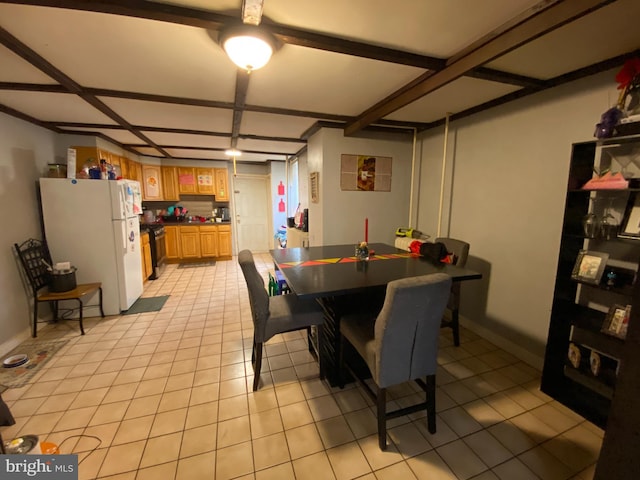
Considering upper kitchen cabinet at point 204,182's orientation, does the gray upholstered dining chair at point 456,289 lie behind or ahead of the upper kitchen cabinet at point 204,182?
ahead

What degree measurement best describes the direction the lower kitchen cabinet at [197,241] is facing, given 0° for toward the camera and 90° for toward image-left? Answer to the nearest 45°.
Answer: approximately 0°

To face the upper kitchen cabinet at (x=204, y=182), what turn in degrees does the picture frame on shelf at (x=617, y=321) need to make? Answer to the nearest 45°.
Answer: approximately 45° to its right

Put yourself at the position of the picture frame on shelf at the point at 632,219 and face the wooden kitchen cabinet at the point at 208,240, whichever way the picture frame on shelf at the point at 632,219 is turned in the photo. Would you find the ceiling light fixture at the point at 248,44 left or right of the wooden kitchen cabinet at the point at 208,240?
left

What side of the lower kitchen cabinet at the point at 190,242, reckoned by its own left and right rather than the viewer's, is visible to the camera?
front

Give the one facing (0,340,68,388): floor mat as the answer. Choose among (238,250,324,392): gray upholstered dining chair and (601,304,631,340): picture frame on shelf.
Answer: the picture frame on shelf

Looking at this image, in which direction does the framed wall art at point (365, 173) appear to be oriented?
toward the camera

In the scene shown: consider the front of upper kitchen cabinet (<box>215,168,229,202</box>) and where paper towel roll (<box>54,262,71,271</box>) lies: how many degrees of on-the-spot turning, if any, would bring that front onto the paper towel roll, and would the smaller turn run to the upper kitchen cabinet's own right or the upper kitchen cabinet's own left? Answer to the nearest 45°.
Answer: approximately 45° to the upper kitchen cabinet's own right

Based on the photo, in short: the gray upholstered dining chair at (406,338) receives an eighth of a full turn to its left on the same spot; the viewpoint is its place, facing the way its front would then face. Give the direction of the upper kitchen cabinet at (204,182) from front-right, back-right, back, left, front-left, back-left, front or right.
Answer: front-right

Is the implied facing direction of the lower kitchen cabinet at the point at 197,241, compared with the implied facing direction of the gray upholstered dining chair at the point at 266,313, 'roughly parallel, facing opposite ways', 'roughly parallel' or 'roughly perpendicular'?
roughly perpendicular

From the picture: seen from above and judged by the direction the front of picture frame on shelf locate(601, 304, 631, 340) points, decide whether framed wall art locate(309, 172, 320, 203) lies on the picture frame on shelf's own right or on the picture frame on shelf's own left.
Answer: on the picture frame on shelf's own right

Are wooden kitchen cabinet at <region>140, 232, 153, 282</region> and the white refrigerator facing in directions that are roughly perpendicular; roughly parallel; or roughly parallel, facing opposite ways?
roughly parallel

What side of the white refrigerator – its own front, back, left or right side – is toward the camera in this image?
right

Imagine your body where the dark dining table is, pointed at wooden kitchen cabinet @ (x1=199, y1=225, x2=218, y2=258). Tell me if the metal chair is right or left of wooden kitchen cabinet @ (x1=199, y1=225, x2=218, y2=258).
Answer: left
